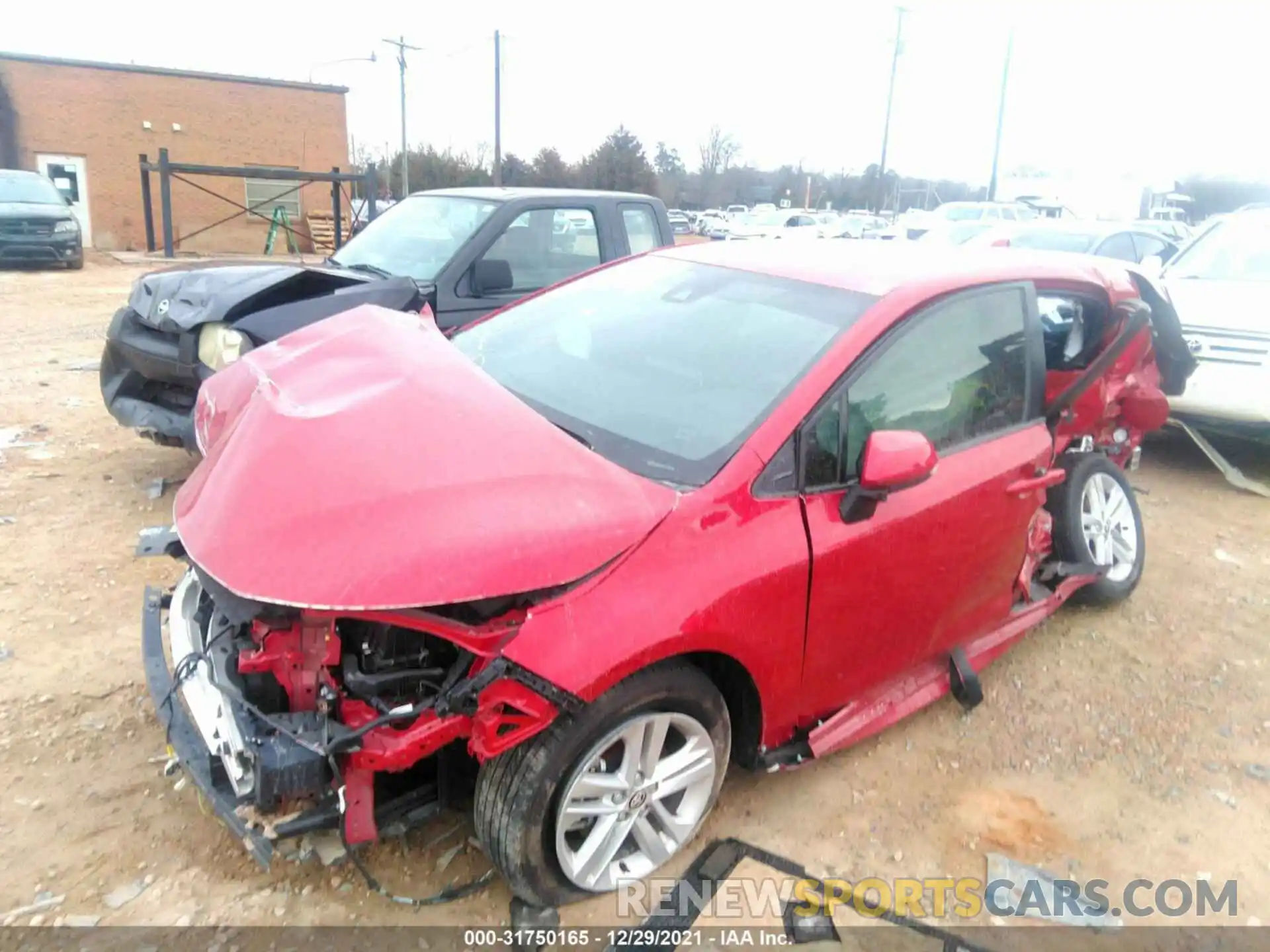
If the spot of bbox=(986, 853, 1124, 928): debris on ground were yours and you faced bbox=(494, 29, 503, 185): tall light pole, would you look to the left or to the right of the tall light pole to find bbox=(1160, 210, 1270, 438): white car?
right

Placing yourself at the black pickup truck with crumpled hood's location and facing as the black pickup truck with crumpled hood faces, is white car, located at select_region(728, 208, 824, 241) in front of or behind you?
behind

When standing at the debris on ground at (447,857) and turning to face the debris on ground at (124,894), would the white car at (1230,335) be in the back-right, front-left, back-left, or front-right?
back-right

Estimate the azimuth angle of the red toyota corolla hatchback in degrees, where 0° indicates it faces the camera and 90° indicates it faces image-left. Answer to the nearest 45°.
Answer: approximately 45°
